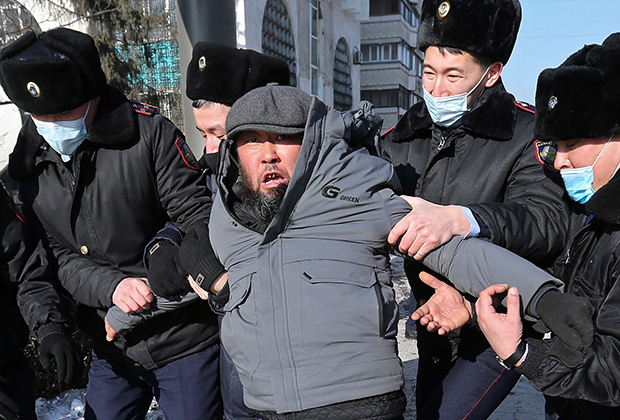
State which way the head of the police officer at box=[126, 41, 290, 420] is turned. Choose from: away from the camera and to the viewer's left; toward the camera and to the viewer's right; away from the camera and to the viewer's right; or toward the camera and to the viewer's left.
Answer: toward the camera and to the viewer's right

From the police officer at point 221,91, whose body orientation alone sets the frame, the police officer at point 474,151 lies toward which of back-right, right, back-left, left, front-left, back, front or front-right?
left

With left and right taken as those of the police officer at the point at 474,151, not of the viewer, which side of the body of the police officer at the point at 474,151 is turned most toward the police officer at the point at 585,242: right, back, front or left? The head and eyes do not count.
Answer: left

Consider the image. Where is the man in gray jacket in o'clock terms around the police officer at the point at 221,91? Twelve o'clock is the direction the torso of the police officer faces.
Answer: The man in gray jacket is roughly at 10 o'clock from the police officer.

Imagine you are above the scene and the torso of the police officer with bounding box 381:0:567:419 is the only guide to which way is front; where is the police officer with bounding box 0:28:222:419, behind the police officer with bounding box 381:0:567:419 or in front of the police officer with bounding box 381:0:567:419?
in front

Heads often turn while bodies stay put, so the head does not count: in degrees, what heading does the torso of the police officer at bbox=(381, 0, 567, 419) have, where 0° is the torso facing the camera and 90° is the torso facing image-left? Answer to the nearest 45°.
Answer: approximately 45°
